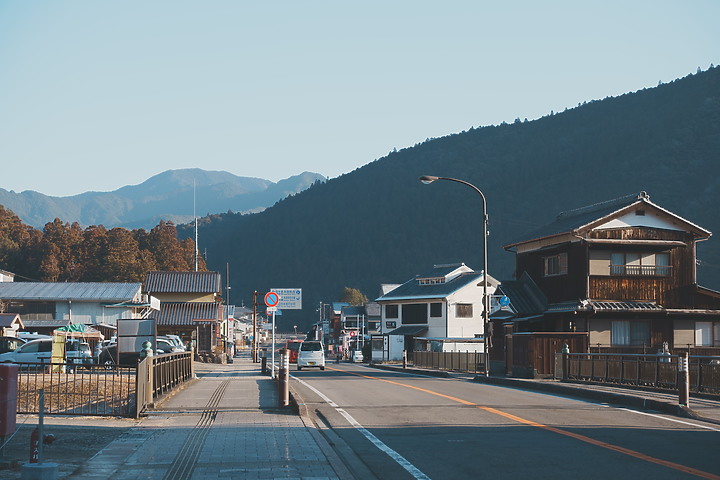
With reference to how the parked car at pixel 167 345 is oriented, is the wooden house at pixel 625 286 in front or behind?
in front

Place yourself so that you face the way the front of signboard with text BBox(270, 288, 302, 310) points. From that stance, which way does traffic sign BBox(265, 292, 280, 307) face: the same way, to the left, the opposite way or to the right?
the same way

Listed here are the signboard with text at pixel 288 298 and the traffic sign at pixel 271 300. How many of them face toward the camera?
2

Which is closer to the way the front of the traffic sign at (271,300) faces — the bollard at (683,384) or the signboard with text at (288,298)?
the bollard

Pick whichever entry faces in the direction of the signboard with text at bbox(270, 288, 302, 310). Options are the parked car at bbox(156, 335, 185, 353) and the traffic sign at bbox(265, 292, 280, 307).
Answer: the parked car

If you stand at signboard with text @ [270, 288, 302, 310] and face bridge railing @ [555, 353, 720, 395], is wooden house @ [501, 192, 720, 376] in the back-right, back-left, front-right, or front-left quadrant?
front-left

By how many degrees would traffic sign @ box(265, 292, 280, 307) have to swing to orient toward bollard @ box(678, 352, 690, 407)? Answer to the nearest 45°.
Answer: approximately 45° to its left

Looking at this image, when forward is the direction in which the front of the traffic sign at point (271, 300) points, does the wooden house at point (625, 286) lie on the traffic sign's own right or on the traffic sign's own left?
on the traffic sign's own left

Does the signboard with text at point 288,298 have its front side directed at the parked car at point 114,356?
no

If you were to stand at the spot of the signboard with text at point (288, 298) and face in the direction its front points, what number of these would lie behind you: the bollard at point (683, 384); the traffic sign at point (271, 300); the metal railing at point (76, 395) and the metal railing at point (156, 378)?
0

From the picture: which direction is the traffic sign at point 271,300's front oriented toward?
toward the camera

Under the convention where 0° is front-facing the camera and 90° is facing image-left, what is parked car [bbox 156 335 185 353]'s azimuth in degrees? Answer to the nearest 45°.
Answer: approximately 315°

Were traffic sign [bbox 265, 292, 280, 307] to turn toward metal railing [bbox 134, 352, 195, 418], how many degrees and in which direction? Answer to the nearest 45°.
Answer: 0° — it already faces it

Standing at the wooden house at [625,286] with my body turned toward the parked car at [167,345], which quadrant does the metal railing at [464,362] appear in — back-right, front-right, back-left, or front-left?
front-right
